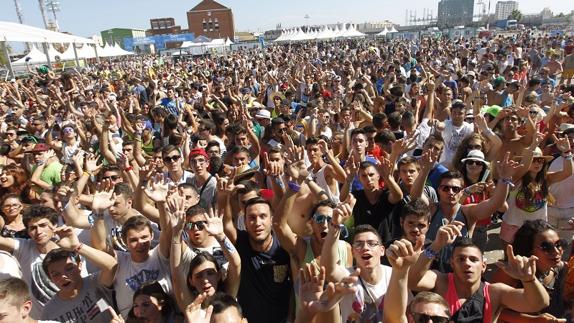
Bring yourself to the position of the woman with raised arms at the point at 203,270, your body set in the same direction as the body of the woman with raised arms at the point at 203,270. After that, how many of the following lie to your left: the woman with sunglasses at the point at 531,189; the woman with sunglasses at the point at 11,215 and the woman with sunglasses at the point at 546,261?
2

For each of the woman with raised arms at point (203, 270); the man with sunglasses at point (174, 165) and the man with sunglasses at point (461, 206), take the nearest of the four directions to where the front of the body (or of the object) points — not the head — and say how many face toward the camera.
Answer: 3

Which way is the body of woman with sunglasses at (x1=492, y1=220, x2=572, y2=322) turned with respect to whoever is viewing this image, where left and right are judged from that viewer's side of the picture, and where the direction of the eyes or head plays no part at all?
facing the viewer and to the right of the viewer

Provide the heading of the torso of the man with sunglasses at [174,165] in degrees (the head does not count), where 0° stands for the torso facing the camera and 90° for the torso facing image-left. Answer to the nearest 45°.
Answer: approximately 0°

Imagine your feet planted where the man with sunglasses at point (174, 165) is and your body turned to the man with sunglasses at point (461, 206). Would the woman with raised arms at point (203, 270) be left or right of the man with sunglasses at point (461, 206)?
right

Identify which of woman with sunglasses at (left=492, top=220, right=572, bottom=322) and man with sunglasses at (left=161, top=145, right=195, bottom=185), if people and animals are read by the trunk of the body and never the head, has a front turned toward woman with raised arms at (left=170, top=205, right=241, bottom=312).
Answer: the man with sunglasses

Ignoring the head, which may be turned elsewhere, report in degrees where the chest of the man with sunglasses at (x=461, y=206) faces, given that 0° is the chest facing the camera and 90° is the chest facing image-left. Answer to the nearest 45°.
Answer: approximately 0°

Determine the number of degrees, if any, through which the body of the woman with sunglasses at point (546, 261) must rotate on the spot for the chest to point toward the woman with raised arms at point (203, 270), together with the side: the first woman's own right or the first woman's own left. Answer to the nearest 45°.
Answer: approximately 90° to the first woman's own right

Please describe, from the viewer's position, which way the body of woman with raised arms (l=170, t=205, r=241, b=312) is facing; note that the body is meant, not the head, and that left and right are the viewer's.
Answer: facing the viewer

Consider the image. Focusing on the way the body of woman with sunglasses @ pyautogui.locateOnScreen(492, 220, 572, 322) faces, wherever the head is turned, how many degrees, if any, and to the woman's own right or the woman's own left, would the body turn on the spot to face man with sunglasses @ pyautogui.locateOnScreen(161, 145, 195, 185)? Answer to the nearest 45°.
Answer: approximately 135° to the woman's own right
